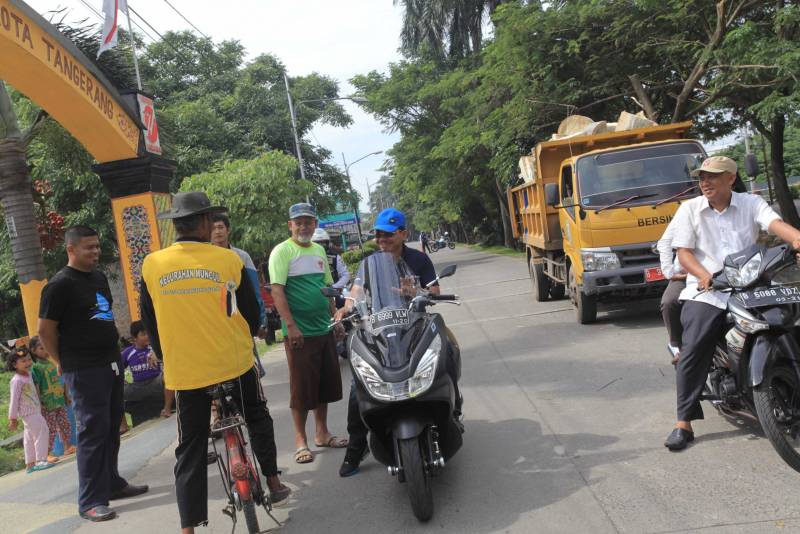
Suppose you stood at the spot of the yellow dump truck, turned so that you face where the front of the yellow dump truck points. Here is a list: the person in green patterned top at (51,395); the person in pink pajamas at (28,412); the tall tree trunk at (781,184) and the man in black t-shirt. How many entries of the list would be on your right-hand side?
3

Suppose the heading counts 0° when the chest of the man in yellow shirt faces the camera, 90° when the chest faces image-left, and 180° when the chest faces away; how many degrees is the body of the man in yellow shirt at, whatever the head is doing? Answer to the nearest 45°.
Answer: approximately 180°

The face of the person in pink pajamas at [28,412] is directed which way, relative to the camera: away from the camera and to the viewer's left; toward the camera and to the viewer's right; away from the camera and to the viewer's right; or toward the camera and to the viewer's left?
toward the camera and to the viewer's right

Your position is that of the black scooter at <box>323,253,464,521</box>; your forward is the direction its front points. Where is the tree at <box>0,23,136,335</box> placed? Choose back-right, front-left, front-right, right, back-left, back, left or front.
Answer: back-right

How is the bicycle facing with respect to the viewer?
away from the camera

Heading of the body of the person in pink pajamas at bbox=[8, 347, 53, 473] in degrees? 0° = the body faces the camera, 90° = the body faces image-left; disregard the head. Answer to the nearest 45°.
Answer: approximately 315°
